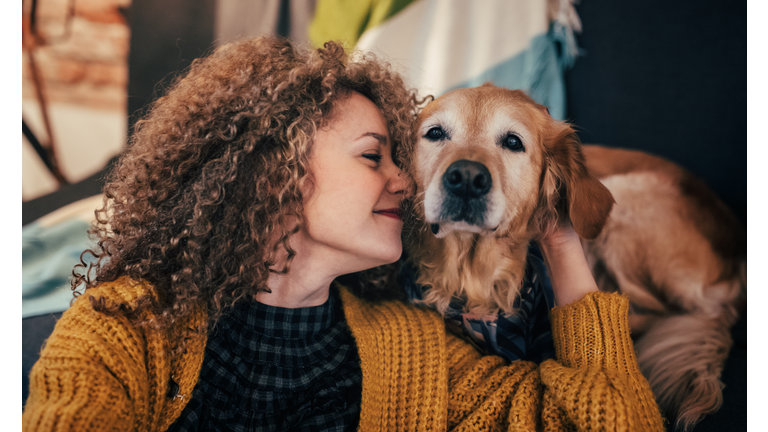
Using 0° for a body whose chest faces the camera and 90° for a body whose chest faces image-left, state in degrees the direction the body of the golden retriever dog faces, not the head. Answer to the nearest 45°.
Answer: approximately 45°
